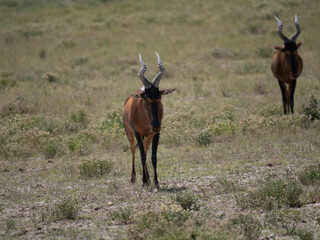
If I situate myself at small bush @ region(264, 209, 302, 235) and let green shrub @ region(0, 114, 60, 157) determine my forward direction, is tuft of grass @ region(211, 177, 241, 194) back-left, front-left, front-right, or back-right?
front-right

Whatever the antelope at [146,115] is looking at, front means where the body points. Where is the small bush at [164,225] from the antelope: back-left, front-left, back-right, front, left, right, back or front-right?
front

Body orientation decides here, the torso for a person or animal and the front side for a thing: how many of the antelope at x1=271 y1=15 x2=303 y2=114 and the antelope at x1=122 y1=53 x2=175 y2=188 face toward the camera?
2

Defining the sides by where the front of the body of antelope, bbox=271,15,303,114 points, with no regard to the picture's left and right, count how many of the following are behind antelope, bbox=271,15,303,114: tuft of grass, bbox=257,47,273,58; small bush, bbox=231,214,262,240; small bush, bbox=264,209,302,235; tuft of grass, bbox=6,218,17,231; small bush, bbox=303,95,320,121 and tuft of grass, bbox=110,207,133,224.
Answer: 1

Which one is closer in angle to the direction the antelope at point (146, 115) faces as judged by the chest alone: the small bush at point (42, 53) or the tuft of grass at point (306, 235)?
the tuft of grass

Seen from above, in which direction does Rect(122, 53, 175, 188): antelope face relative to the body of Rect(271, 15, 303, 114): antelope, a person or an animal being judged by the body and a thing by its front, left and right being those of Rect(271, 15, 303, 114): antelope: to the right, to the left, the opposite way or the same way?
the same way

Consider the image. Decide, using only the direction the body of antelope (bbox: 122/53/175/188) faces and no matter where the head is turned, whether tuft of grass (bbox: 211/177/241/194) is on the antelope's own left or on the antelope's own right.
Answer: on the antelope's own left

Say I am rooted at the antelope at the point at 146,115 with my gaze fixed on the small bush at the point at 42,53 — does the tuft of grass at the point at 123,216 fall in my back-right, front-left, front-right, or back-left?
back-left

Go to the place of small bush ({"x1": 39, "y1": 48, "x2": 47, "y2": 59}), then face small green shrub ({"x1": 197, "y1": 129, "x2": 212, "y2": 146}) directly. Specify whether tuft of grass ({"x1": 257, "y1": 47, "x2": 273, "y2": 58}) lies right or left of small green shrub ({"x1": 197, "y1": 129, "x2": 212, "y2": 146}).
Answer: left

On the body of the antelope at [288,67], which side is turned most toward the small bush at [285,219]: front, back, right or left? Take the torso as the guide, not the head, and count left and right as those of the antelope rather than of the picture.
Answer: front

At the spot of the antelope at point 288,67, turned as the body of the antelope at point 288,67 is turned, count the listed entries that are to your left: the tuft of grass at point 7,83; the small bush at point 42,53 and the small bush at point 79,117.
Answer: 0

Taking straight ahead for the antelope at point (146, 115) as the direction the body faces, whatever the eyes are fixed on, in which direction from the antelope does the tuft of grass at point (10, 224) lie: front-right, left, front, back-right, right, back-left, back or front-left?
front-right

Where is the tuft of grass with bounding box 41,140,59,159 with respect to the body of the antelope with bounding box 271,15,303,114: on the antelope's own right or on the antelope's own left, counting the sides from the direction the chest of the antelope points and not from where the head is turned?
on the antelope's own right

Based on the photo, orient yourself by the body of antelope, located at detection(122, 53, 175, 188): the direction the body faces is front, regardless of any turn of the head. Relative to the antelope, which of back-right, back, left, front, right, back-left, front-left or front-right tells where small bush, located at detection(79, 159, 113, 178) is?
back-right

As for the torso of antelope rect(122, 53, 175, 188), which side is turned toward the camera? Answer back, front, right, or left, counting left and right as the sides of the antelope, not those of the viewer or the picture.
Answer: front

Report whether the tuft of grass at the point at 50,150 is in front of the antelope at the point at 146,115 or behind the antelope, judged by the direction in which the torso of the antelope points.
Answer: behind

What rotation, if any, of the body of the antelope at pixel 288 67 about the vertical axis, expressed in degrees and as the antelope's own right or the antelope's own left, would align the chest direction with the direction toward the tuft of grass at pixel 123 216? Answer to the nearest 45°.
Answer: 0° — it already faces it
